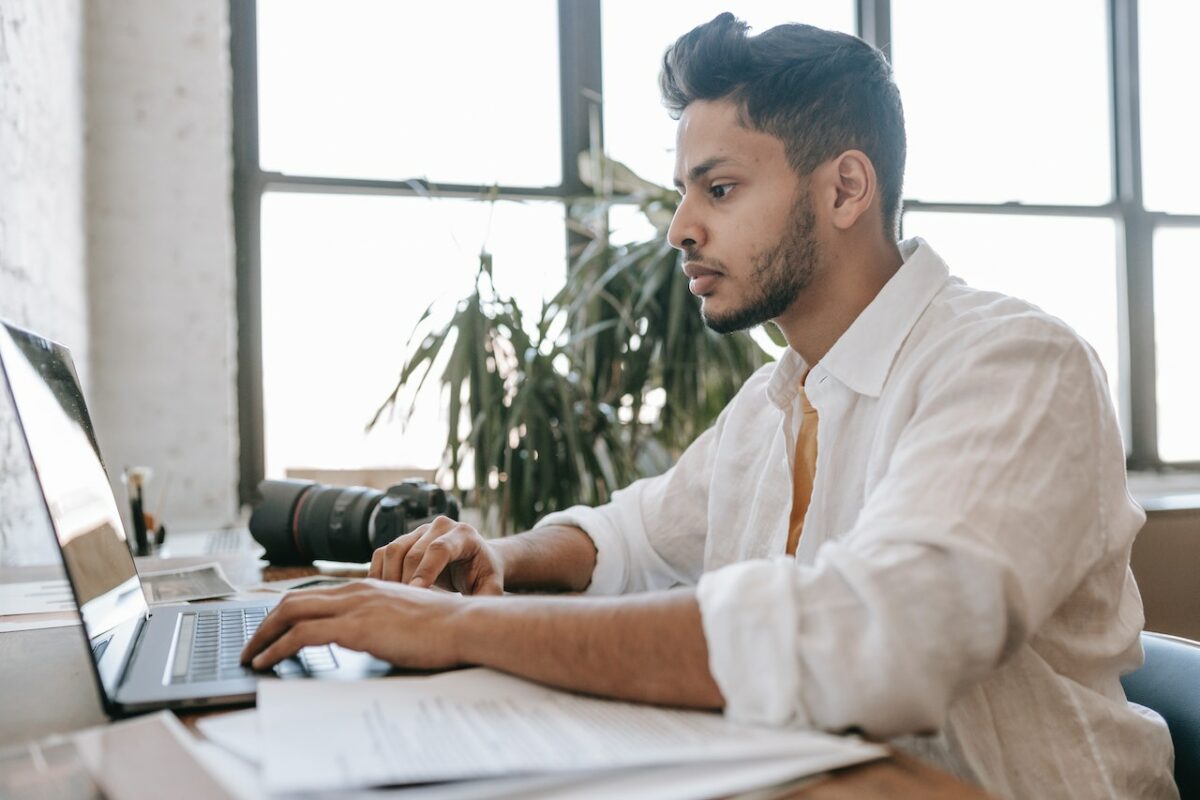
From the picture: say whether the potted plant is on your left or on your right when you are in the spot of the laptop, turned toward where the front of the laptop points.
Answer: on your left

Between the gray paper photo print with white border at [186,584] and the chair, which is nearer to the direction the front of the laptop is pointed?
the chair

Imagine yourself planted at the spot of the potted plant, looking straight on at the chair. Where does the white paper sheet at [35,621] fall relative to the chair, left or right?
right

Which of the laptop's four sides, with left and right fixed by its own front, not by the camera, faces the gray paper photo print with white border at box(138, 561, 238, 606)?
left

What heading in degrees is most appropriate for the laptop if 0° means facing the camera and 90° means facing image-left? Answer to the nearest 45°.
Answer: approximately 270°

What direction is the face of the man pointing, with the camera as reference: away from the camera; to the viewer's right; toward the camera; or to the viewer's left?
to the viewer's left

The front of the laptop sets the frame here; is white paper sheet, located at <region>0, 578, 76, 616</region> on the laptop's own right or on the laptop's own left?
on the laptop's own left
